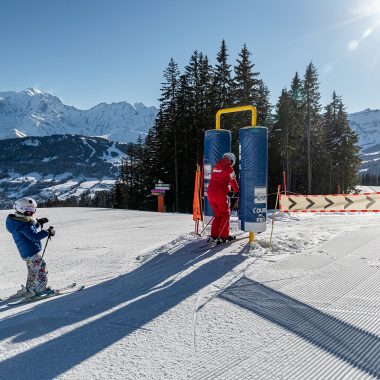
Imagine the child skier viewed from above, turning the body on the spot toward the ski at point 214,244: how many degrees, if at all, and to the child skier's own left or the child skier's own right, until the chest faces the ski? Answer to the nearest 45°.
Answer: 0° — they already face it

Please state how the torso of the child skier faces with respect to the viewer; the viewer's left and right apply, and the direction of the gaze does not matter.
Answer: facing to the right of the viewer

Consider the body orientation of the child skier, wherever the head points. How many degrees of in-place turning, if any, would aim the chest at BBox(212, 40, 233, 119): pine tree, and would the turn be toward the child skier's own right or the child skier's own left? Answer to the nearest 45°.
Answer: approximately 45° to the child skier's own left

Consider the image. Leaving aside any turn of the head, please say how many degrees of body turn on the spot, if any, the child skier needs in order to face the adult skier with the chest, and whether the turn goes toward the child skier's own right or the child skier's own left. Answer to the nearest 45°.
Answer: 0° — they already face them
